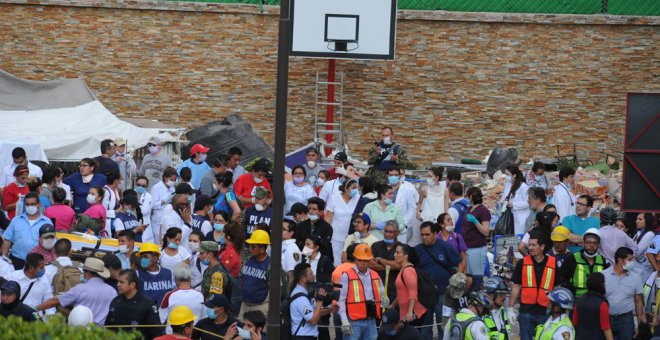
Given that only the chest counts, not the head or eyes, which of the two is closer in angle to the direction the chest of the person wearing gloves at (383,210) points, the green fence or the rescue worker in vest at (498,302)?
the rescue worker in vest

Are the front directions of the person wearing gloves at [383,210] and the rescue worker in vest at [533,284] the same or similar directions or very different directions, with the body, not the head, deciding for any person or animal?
same or similar directions

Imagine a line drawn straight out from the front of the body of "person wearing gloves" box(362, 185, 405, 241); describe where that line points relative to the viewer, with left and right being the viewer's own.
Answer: facing the viewer

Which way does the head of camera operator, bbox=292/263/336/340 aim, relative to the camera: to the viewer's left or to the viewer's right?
to the viewer's right

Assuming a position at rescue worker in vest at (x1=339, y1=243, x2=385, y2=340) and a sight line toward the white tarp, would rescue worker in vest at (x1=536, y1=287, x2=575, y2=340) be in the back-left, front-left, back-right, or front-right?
back-right

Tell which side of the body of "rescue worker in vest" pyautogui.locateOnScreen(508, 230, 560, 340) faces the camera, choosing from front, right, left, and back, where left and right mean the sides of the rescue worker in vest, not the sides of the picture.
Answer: front

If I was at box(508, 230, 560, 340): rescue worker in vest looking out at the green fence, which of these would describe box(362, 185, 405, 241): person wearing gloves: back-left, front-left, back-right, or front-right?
front-left

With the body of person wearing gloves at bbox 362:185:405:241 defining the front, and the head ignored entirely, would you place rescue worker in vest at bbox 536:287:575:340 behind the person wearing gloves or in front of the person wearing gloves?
in front

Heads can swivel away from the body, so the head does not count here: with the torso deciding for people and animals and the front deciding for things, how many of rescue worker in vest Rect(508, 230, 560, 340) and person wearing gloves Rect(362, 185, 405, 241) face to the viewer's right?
0

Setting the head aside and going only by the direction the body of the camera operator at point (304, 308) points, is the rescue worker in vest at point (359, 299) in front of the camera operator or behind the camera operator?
in front
